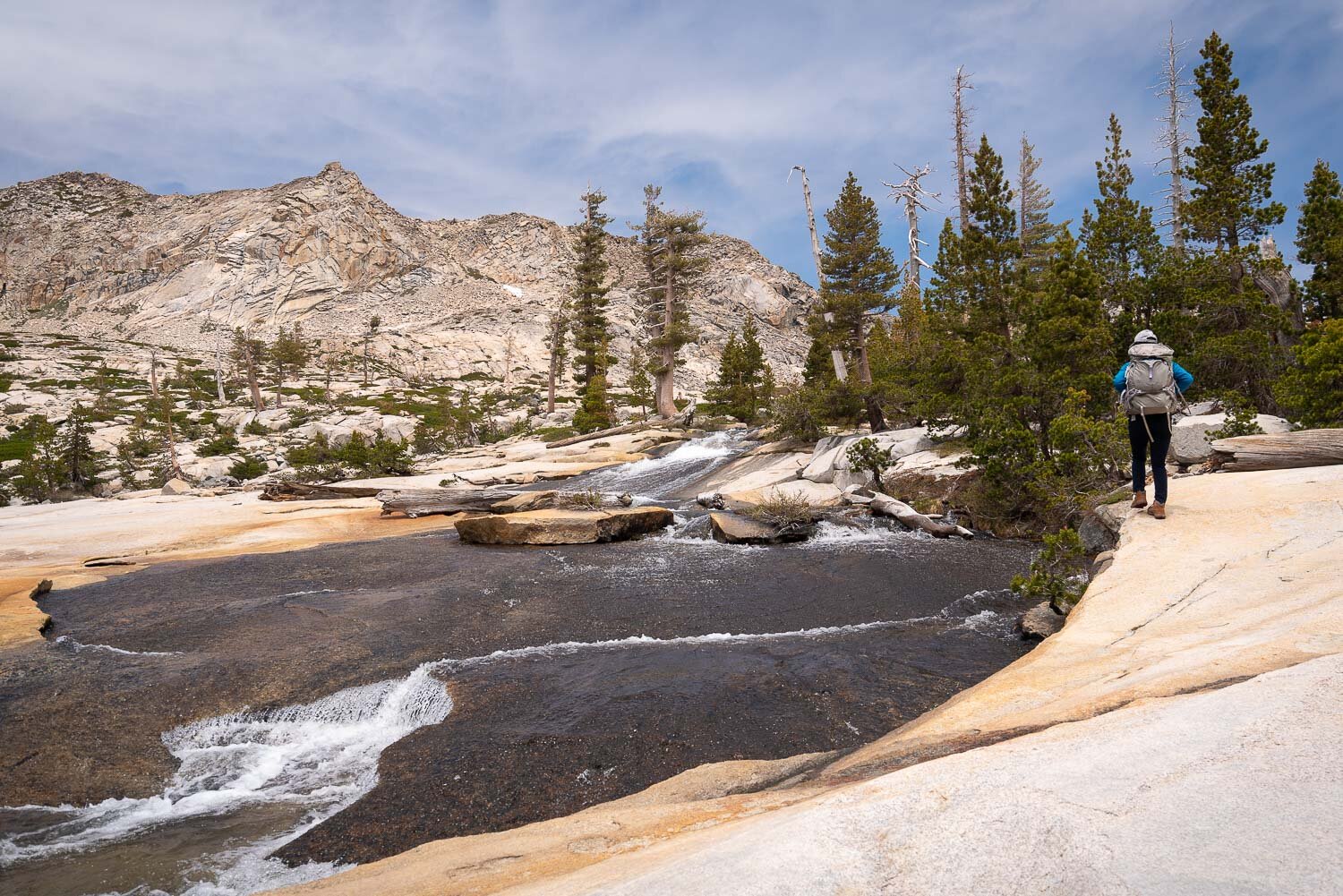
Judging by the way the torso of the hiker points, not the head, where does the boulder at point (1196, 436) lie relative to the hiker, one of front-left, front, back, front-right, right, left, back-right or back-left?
front

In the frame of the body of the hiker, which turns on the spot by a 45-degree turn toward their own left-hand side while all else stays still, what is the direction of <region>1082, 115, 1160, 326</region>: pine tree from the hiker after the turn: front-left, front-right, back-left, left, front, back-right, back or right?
front-right

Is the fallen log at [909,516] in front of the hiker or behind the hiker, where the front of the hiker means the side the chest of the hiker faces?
in front

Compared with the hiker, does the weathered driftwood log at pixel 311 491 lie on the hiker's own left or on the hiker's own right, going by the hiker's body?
on the hiker's own left

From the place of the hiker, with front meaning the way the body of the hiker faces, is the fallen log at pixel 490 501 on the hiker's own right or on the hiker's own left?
on the hiker's own left

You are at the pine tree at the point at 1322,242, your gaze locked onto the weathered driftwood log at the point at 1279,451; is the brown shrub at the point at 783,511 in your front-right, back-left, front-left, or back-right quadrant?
front-right

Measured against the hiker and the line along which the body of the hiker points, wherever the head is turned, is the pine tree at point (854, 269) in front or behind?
in front

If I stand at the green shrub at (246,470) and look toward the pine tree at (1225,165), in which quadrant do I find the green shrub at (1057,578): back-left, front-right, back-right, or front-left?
front-right

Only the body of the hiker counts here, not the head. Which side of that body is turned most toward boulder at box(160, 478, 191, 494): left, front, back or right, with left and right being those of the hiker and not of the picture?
left

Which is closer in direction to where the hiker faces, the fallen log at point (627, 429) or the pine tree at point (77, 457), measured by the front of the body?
the fallen log

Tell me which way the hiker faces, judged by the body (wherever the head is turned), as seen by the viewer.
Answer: away from the camera

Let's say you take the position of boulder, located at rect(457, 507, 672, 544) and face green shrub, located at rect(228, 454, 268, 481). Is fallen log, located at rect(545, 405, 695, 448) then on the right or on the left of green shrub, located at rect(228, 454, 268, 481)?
right

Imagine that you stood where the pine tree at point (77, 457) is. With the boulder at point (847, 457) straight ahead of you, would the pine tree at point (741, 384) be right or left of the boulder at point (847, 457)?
left
